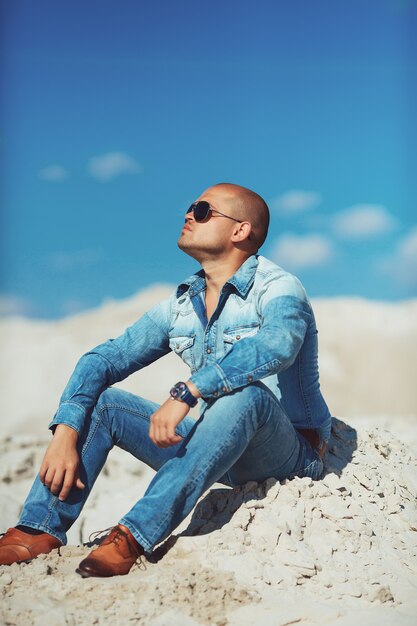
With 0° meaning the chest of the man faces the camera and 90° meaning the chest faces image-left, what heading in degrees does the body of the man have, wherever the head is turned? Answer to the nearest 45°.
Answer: approximately 45°

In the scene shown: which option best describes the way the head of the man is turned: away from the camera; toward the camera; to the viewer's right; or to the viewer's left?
to the viewer's left
